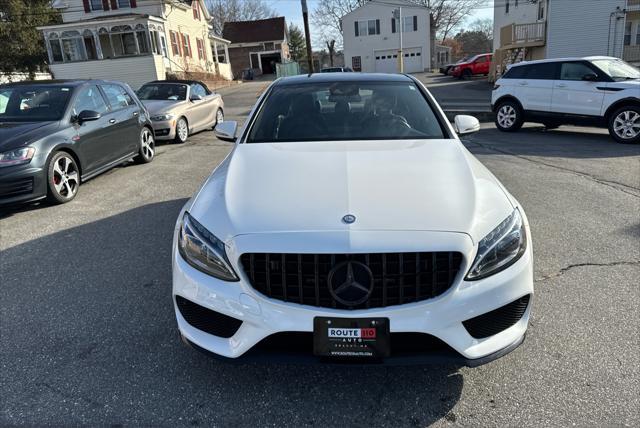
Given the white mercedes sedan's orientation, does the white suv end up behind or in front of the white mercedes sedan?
behind

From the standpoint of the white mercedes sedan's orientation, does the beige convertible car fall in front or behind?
behind

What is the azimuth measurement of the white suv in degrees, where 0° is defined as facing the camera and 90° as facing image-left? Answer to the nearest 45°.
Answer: approximately 315°

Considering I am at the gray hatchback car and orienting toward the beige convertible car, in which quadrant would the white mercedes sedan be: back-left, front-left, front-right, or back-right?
back-right

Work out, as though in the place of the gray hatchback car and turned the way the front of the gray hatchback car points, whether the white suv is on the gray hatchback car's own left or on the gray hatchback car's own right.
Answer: on the gray hatchback car's own left

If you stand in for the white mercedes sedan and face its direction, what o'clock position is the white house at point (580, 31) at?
The white house is roughly at 7 o'clock from the white mercedes sedan.

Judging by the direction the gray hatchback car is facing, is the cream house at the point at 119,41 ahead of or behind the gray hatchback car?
behind

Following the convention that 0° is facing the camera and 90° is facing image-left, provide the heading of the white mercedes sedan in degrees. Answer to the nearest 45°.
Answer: approximately 0°
